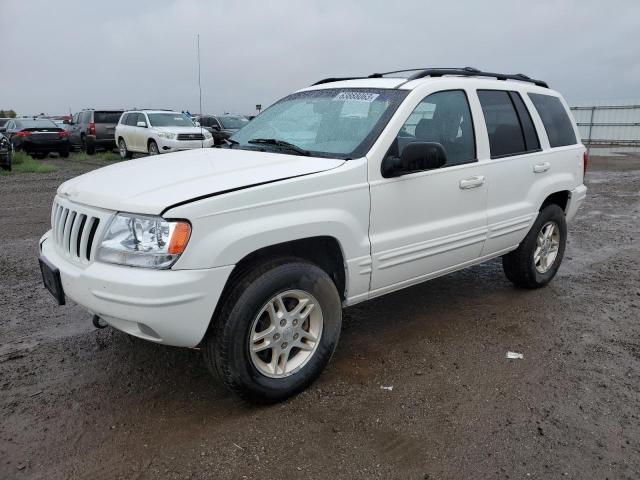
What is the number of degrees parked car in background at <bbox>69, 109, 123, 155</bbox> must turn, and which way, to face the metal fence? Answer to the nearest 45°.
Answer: approximately 135° to its right

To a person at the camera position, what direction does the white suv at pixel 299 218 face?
facing the viewer and to the left of the viewer

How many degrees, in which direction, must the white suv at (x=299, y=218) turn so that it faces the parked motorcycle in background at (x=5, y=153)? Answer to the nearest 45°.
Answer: approximately 90° to its right

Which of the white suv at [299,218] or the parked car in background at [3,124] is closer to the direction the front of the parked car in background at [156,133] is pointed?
the white suv

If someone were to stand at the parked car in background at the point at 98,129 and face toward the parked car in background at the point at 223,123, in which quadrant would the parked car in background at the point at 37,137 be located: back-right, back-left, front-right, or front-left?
back-right

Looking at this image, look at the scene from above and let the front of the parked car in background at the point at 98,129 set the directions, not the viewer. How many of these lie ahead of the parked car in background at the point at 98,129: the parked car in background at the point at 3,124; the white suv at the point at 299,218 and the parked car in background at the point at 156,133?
1

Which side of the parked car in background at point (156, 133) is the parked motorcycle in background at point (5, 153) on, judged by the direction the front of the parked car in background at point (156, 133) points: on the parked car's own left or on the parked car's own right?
on the parked car's own right

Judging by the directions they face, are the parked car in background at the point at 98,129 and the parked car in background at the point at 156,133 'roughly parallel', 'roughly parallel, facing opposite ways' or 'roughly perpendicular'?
roughly parallel, facing opposite ways

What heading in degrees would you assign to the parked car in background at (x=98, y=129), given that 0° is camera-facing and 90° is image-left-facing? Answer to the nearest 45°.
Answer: approximately 135°

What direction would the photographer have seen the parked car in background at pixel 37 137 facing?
facing away from the viewer and to the left of the viewer

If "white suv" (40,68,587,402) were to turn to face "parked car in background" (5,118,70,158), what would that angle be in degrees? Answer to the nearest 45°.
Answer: approximately 90° to its right

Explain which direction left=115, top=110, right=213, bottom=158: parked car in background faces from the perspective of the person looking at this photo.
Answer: facing the viewer and to the right of the viewer

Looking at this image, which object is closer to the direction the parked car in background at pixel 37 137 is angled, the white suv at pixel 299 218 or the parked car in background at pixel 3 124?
the parked car in background

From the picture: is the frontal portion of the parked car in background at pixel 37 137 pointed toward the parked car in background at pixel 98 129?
no

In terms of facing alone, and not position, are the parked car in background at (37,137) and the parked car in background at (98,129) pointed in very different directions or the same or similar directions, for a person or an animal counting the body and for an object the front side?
same or similar directions
